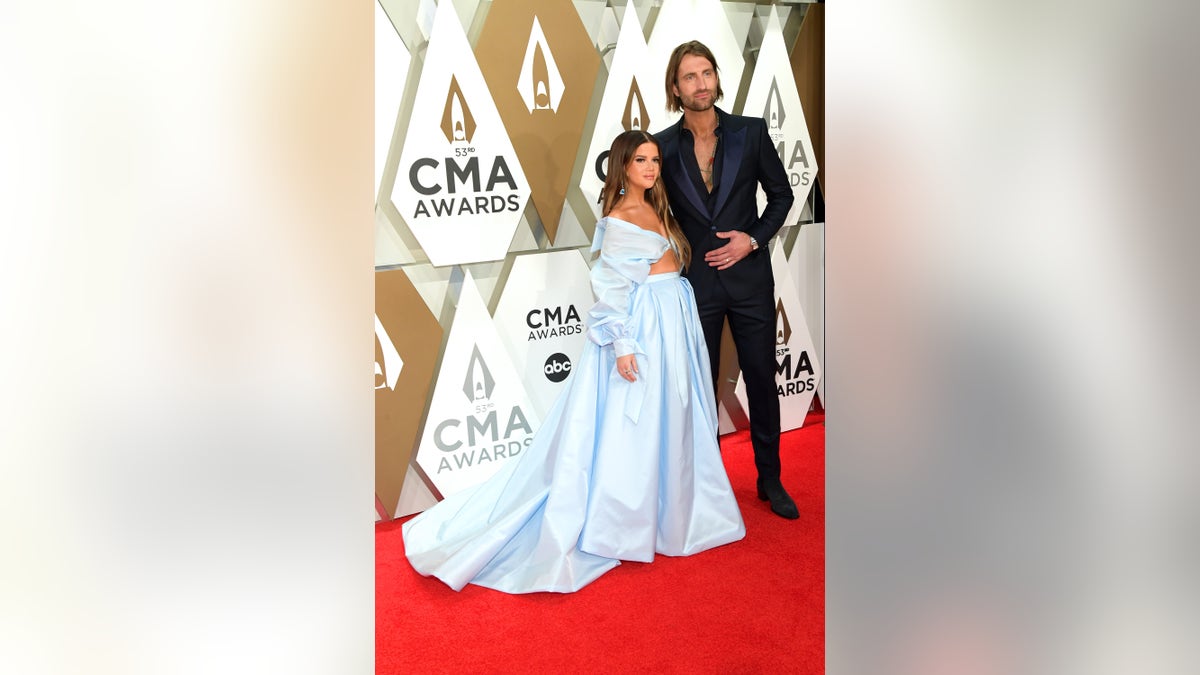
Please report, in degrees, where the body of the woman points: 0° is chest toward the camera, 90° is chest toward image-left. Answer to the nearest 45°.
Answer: approximately 315°

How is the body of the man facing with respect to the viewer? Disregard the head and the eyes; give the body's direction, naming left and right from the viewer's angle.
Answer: facing the viewer

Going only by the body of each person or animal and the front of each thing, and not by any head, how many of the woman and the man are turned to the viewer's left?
0
